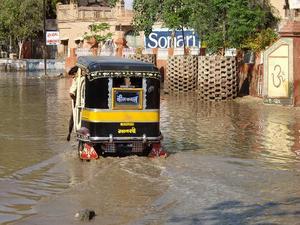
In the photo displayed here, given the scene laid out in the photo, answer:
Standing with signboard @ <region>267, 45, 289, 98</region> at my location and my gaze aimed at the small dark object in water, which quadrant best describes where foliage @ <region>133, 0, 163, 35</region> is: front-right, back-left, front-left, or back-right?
back-right

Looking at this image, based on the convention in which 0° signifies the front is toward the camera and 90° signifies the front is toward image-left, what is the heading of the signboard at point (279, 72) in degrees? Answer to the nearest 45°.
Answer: approximately 0°

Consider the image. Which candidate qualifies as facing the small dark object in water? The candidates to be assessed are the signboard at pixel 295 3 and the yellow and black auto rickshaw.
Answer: the signboard

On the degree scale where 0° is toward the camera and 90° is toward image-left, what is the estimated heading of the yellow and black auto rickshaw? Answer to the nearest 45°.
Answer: approximately 180°

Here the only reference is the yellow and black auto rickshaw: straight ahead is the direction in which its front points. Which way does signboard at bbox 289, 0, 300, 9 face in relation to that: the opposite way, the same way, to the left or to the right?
the opposite way

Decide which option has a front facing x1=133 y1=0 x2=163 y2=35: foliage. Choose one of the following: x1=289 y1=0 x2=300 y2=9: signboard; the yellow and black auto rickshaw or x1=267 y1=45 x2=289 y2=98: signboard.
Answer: the yellow and black auto rickshaw

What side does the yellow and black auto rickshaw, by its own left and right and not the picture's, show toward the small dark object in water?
back

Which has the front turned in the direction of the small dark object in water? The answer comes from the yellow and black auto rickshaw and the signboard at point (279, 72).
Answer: the signboard

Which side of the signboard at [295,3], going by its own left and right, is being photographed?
front

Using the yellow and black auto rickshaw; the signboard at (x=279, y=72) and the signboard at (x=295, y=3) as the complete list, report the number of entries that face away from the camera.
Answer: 1
